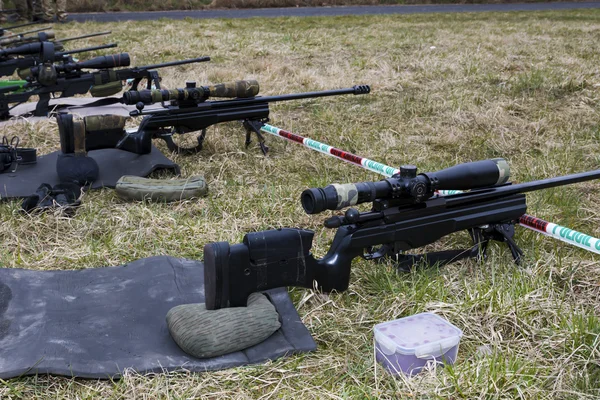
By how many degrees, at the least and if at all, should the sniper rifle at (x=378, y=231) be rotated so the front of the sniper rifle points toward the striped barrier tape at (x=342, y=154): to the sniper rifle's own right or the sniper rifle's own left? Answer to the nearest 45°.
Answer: approximately 45° to the sniper rifle's own left

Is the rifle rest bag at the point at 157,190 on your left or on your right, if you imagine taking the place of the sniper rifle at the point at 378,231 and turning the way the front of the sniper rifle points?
on your left

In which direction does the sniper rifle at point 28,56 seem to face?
to the viewer's right

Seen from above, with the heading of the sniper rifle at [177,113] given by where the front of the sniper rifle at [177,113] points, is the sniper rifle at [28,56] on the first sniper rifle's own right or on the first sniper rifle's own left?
on the first sniper rifle's own left

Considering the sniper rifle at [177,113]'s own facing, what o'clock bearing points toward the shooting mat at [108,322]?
The shooting mat is roughly at 3 o'clock from the sniper rifle.

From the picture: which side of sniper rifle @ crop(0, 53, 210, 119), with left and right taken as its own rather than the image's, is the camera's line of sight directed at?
right

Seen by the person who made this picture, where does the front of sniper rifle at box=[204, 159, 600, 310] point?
facing away from the viewer and to the right of the viewer

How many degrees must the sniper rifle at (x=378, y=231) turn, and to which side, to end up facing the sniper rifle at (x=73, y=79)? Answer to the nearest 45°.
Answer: approximately 90° to its left

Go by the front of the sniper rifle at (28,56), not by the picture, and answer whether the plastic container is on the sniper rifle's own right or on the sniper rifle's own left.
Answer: on the sniper rifle's own right

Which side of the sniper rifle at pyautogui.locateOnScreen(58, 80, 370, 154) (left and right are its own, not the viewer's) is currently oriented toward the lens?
right
